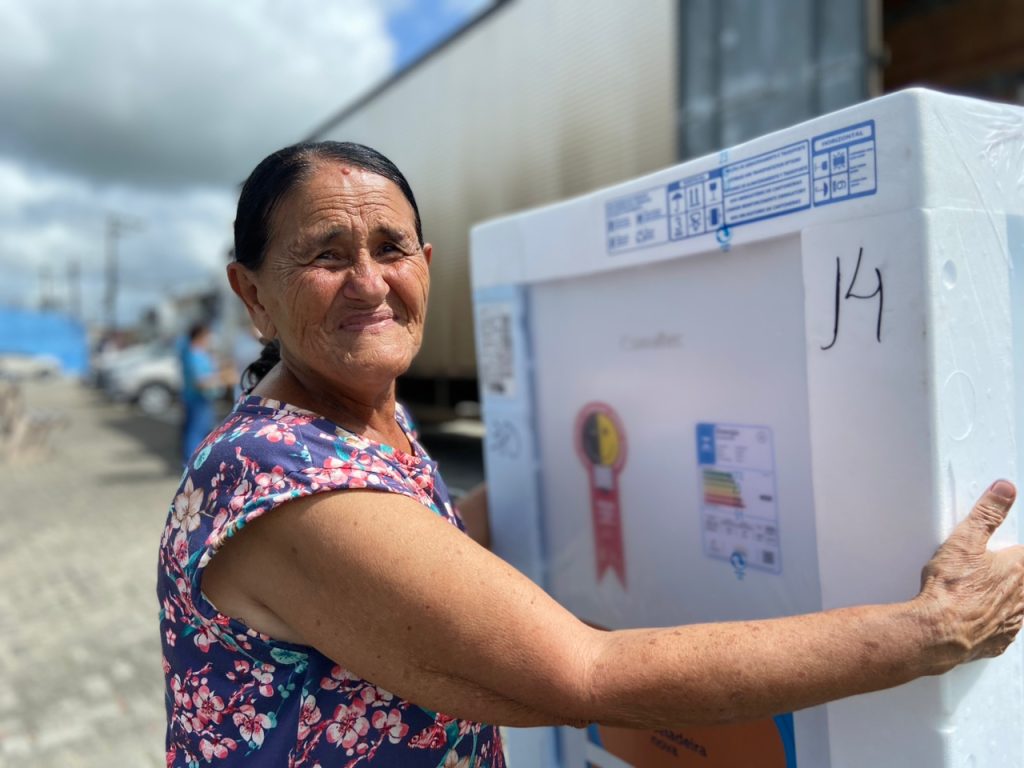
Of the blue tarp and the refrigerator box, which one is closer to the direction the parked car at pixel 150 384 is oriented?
the refrigerator box

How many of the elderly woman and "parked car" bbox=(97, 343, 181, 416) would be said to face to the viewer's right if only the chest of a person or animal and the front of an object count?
1

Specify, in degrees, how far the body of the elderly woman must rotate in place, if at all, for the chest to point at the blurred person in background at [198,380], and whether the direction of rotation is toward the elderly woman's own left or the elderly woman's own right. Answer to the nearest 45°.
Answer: approximately 135° to the elderly woman's own left

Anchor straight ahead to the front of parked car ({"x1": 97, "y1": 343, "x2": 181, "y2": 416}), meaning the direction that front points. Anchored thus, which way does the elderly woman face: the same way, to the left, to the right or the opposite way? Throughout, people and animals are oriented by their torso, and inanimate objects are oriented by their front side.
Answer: to the left

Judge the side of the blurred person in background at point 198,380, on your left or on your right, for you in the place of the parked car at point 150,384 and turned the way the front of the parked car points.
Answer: on your left

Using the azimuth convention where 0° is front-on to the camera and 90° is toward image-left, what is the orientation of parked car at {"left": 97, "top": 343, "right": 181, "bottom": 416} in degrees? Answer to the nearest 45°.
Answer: approximately 45°

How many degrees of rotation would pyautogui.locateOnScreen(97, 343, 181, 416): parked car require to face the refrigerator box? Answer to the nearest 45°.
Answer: approximately 45° to its left

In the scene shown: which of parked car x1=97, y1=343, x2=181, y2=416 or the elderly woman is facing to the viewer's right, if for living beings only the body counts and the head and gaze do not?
the elderly woman

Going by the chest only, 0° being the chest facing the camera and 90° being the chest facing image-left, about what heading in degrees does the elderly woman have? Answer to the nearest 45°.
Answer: approximately 270°

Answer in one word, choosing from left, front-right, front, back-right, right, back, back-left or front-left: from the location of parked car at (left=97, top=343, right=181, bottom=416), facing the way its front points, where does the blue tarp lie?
back-right

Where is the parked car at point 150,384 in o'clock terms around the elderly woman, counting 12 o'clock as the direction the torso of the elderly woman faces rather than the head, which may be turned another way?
The parked car is roughly at 8 o'clock from the elderly woman.
